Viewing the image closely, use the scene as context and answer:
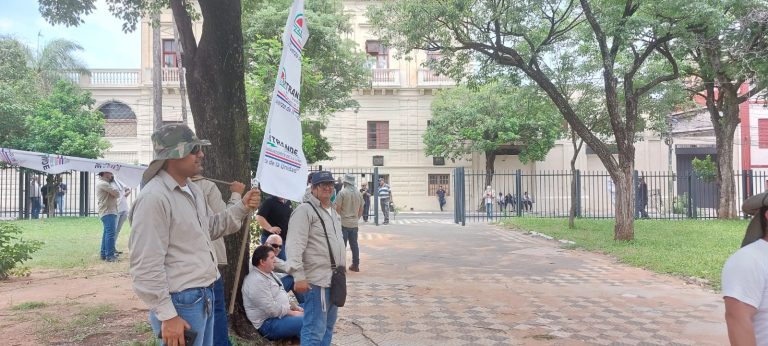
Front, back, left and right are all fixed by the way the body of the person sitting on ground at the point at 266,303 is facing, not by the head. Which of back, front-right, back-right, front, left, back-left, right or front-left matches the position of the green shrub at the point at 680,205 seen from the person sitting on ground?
front-left

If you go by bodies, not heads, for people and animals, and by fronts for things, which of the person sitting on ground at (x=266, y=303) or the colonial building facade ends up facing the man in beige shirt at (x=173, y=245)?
the colonial building facade

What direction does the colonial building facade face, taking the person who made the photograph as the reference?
facing the viewer

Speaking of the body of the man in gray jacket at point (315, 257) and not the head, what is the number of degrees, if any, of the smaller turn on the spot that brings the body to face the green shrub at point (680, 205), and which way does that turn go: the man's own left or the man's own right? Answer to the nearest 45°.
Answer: approximately 90° to the man's own left

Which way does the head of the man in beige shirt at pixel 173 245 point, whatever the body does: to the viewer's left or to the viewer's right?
to the viewer's right

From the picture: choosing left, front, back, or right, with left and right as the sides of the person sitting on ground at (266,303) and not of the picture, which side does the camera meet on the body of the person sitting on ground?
right
